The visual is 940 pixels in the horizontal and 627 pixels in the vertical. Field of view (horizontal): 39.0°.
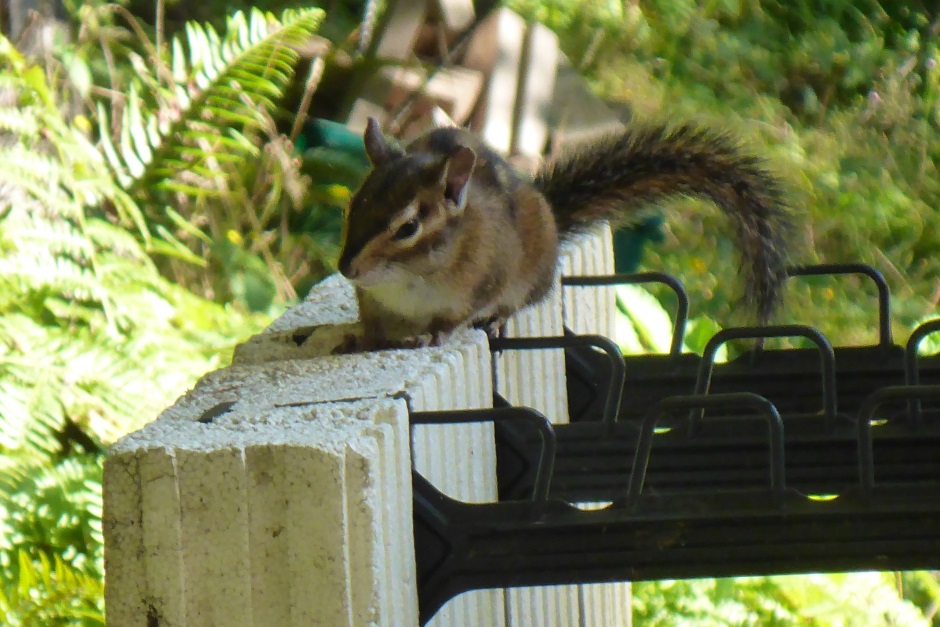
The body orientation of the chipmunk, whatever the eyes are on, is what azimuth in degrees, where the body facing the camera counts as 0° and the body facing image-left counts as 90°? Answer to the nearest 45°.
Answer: approximately 45°

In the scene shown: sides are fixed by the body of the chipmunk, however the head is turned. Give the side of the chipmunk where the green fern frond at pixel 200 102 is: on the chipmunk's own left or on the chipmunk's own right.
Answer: on the chipmunk's own right
